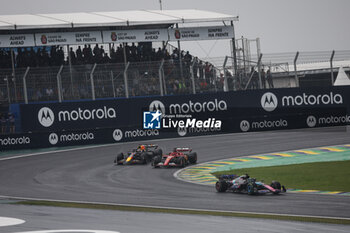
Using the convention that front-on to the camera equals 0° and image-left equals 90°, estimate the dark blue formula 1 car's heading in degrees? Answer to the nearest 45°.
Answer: approximately 45°

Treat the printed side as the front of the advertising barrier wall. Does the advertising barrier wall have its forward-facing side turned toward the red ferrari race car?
yes

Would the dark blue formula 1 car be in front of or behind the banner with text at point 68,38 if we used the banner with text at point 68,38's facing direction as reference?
in front

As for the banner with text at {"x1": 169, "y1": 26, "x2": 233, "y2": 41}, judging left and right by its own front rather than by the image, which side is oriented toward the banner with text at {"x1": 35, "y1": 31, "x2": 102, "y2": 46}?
right

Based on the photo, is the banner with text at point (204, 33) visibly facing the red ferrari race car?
yes

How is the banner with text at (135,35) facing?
toward the camera

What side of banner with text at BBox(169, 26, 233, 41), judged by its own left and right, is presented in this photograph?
front

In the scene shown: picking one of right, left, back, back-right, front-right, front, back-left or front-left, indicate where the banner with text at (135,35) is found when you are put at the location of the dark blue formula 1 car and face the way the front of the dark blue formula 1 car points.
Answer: back-right
